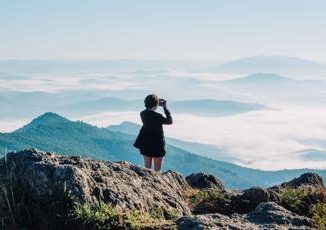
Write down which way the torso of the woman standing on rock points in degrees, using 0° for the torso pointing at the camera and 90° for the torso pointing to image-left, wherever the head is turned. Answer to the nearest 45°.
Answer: approximately 225°

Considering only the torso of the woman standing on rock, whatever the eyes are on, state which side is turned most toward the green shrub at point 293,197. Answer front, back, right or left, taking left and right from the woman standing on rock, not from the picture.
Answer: right

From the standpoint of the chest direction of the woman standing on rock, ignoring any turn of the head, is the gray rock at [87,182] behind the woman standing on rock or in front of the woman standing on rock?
behind

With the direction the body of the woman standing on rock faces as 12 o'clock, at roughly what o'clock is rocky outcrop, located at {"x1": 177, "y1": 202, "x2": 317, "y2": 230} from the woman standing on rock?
The rocky outcrop is roughly at 4 o'clock from the woman standing on rock.

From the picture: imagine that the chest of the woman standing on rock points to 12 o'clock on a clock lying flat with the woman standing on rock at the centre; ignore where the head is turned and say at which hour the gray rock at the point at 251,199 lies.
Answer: The gray rock is roughly at 4 o'clock from the woman standing on rock.

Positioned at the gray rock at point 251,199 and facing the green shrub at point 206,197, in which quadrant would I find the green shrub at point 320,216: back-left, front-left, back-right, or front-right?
back-left
